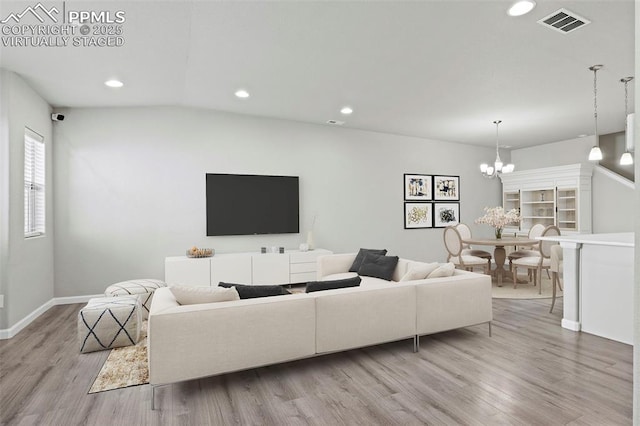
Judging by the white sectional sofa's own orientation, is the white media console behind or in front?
in front

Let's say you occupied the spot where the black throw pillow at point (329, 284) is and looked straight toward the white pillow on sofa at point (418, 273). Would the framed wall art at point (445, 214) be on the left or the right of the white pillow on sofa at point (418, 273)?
left

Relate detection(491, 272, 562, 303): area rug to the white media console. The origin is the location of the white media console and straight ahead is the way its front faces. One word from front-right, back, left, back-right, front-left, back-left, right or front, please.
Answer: left

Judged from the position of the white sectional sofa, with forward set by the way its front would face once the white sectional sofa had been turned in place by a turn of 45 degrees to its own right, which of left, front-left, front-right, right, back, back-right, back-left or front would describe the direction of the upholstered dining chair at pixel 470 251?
front-right

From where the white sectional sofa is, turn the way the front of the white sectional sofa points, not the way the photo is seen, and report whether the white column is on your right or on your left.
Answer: on your right

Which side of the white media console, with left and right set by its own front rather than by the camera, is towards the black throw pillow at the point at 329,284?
front

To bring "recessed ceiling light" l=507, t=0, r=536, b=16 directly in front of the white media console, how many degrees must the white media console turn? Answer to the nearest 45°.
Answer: approximately 45° to its left

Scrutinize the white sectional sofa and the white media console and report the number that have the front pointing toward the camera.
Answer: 1

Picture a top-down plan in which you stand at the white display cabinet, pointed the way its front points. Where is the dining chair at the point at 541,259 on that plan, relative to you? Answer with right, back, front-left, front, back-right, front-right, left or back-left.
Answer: front-left

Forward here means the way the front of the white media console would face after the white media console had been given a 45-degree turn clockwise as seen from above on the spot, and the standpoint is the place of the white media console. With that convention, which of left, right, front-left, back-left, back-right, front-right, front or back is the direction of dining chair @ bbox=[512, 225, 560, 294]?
back-left

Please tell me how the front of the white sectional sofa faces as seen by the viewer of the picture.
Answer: facing away from the viewer and to the left of the viewer

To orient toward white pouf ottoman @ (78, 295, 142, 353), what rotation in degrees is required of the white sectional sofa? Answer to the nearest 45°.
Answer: approximately 45° to its left

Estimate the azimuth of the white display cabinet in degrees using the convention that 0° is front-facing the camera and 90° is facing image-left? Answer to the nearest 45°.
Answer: approximately 45°

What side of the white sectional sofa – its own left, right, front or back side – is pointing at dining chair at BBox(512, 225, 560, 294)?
right
